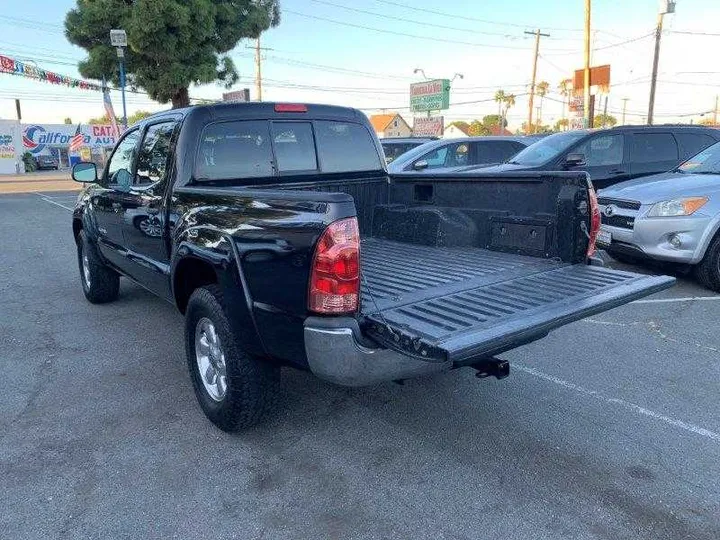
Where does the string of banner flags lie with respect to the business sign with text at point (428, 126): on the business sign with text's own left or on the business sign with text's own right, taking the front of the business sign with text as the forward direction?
on the business sign with text's own right

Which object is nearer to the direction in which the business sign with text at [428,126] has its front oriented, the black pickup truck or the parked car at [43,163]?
the black pickup truck

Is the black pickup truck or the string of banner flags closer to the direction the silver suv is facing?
the black pickup truck

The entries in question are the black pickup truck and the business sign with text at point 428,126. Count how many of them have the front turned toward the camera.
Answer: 1

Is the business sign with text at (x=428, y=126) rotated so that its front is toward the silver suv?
yes

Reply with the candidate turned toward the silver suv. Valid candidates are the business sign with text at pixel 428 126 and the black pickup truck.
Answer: the business sign with text

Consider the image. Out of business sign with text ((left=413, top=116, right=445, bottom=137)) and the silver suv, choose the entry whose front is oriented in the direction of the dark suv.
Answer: the business sign with text

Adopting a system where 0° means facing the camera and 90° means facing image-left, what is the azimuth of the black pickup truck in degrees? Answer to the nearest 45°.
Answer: approximately 135°

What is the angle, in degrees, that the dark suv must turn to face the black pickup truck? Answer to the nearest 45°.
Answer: approximately 45° to its left
